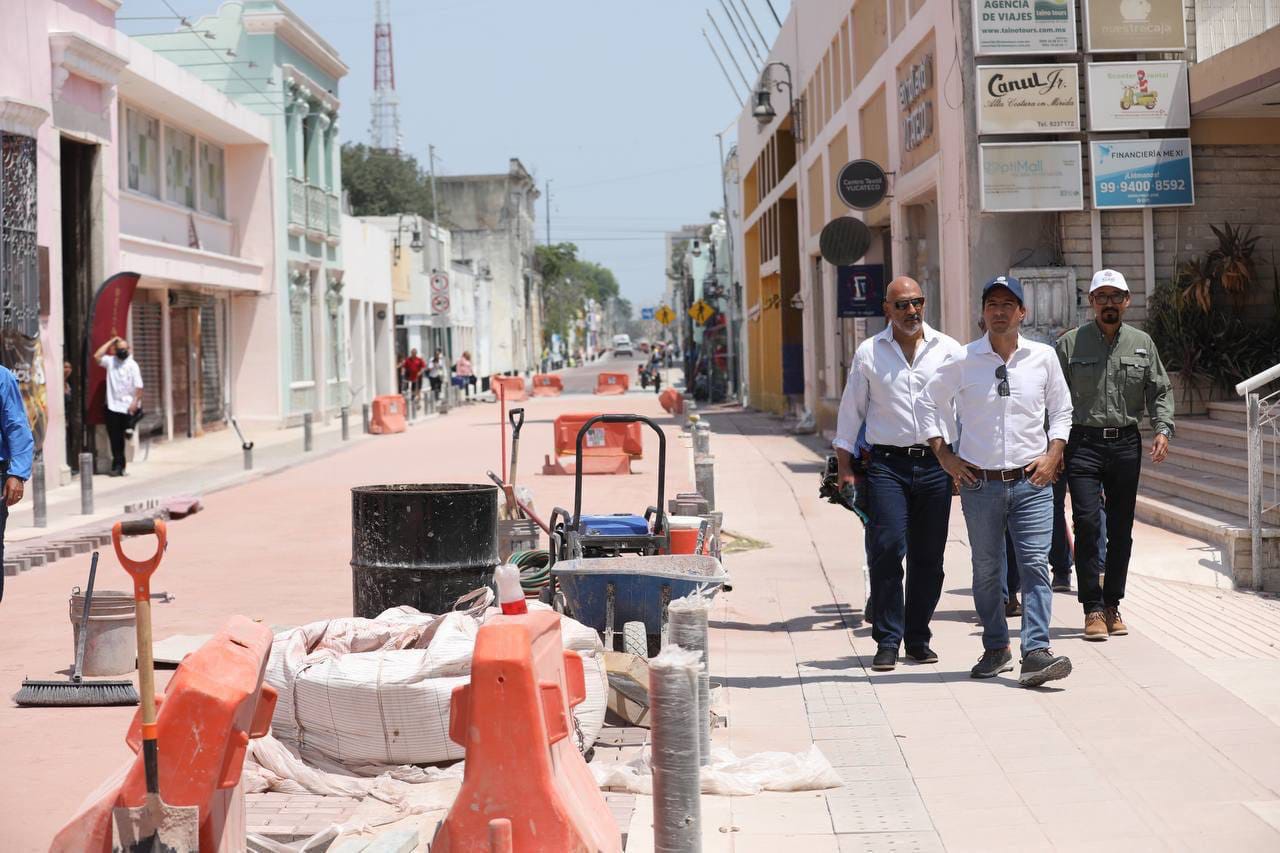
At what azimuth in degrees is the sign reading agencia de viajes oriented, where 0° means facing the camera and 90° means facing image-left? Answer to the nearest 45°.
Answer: approximately 0°

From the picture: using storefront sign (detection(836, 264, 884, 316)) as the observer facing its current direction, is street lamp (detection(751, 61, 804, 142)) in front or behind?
behind

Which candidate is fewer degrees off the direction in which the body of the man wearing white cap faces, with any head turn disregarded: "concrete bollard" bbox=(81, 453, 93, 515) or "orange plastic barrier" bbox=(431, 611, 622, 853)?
the orange plastic barrier

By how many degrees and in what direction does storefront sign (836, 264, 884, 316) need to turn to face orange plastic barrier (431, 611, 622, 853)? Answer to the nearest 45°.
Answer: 0° — it already faces it

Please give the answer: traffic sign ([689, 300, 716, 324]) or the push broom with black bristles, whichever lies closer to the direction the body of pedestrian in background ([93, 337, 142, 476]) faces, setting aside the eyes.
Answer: the push broom with black bristles

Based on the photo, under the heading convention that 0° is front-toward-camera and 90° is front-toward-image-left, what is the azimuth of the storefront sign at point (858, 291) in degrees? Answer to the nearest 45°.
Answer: approximately 0°

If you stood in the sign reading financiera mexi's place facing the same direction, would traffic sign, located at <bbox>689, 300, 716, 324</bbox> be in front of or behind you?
behind

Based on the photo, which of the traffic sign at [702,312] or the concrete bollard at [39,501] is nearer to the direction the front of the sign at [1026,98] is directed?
the concrete bollard
